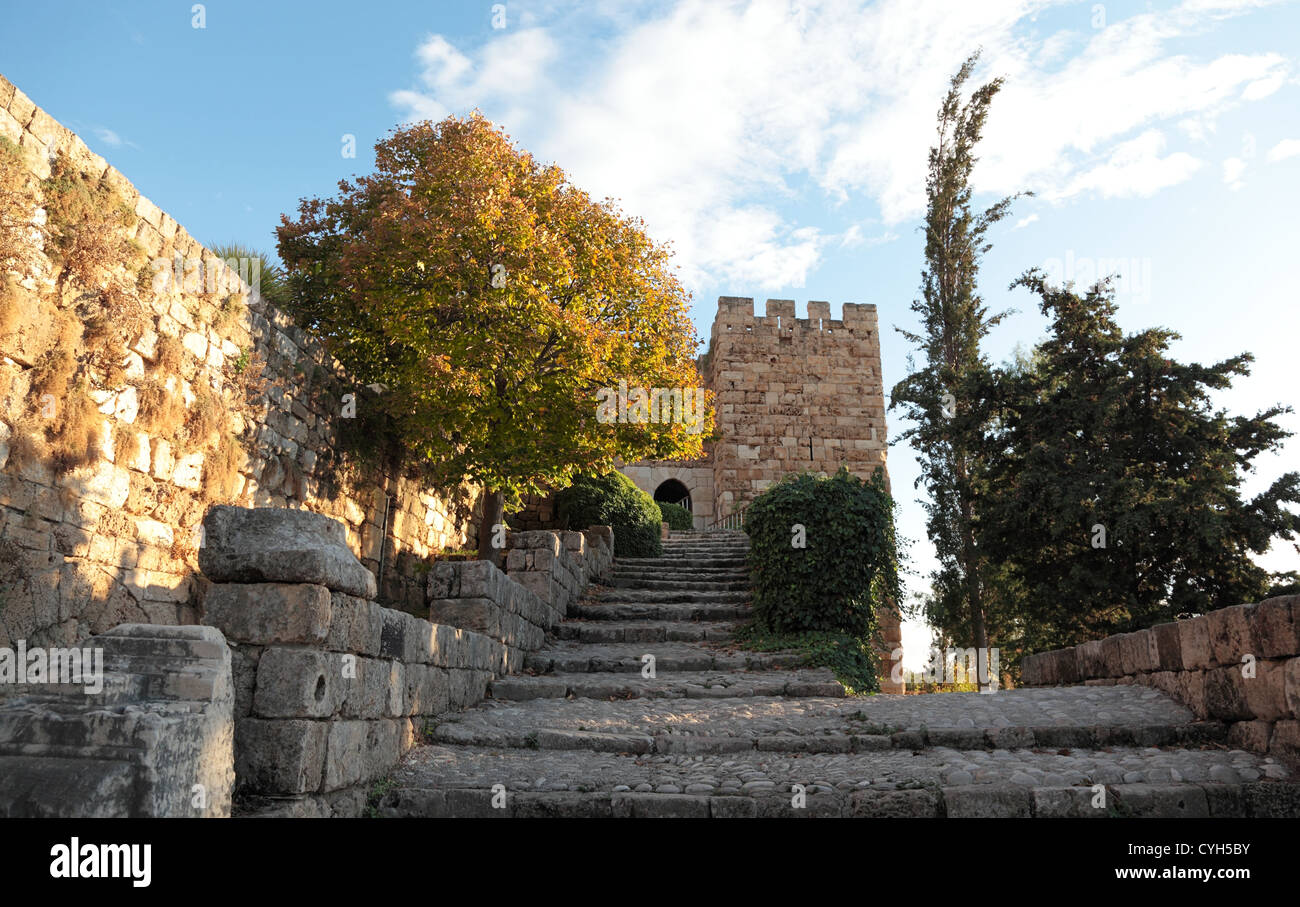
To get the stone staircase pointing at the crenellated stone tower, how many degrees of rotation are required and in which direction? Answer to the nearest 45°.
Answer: approximately 180°

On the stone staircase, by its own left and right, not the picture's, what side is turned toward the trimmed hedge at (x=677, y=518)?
back

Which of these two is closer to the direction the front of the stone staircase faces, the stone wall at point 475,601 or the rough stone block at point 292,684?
the rough stone block

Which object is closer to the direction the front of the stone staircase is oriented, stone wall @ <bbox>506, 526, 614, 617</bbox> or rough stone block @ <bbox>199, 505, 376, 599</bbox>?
the rough stone block

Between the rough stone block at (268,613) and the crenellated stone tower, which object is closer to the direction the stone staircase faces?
the rough stone block

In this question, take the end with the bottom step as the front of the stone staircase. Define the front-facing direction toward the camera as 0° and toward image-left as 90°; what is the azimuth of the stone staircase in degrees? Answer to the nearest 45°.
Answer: approximately 0°

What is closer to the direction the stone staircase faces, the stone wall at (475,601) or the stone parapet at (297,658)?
the stone parapet

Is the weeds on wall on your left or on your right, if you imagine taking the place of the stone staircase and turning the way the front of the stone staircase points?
on your right

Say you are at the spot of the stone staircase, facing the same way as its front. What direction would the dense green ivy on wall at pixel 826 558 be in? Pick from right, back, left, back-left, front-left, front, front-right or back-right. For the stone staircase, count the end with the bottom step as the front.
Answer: back

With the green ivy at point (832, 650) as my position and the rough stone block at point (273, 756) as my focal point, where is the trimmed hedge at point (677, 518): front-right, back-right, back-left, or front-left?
back-right

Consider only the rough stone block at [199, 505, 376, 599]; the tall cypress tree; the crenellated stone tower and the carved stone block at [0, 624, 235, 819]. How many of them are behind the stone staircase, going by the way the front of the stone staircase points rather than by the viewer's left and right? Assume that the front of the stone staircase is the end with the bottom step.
2

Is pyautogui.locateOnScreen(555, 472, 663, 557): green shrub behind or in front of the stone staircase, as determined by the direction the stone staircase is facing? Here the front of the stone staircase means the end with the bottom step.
behind

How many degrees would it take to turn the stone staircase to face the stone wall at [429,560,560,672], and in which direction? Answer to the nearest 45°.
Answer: approximately 135° to its right
